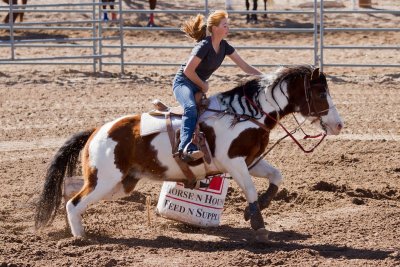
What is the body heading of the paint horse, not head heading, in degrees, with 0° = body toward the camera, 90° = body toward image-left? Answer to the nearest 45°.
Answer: approximately 270°
